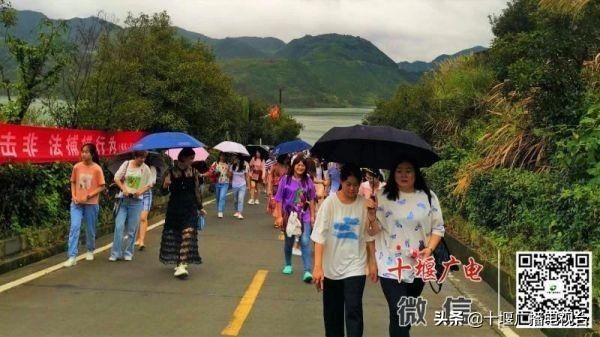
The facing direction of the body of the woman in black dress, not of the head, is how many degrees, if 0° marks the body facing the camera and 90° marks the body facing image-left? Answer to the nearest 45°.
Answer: approximately 0°

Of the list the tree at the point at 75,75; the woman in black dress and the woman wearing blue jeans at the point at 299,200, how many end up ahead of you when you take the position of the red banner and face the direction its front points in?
2

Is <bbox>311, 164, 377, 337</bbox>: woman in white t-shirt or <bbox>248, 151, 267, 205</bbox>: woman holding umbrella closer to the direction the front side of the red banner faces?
the woman in white t-shirt

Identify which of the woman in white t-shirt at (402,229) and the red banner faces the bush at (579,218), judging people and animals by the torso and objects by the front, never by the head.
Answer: the red banner

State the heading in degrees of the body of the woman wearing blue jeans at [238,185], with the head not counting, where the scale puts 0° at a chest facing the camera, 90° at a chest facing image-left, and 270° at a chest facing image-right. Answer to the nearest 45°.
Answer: approximately 0°

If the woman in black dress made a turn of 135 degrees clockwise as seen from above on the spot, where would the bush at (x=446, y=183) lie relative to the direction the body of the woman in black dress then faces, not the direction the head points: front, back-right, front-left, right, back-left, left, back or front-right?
right

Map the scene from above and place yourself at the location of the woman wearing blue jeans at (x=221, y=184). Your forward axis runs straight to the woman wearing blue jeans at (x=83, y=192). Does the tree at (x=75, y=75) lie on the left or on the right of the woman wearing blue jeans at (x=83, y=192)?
right

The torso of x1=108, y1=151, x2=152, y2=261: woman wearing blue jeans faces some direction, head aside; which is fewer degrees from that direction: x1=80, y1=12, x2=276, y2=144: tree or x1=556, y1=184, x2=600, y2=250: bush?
the bush

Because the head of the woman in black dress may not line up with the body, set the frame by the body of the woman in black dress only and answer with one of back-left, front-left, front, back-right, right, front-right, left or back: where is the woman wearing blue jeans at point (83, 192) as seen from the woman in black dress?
back-right
